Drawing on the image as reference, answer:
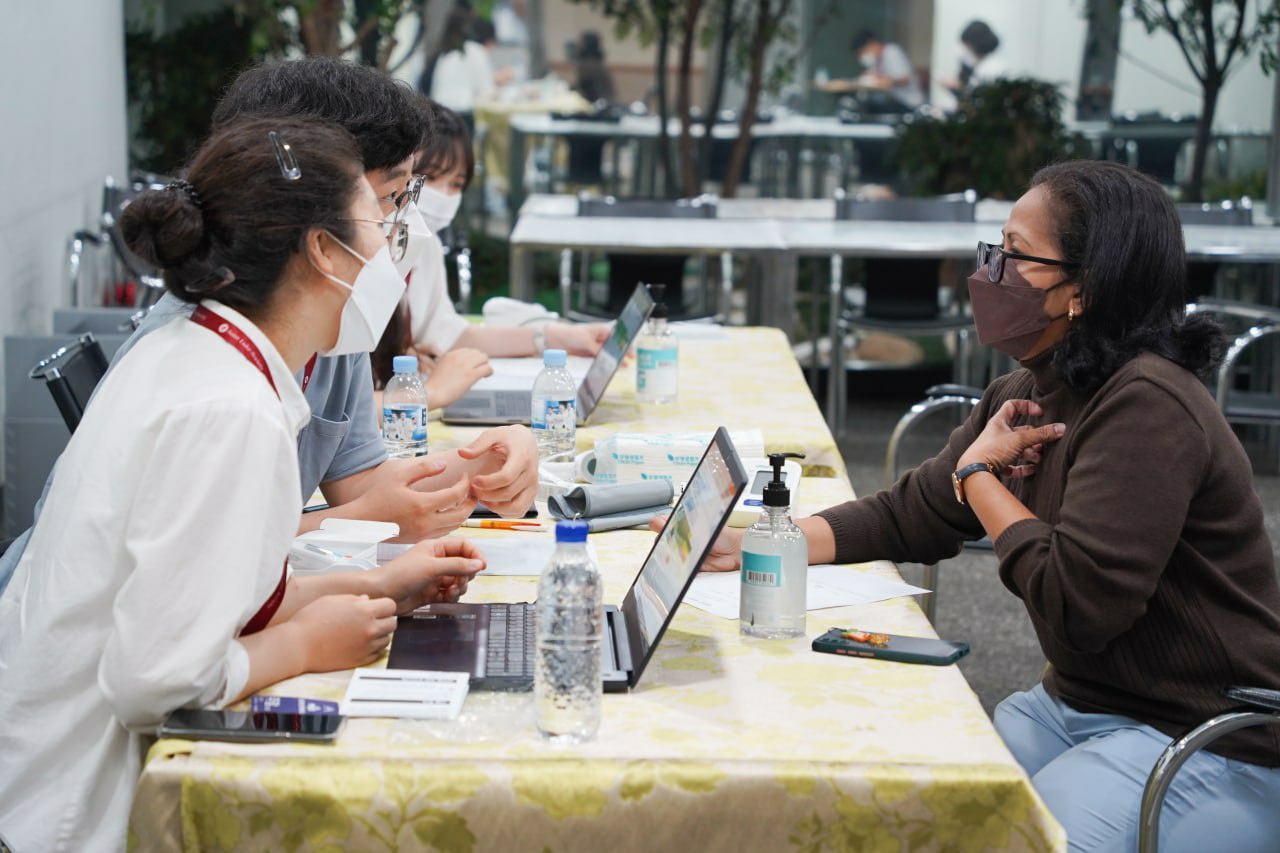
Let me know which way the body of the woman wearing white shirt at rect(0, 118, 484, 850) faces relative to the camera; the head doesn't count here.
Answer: to the viewer's right

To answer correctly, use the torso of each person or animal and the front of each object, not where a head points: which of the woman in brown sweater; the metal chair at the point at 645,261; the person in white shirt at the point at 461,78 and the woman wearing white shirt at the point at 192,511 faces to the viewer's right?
the woman wearing white shirt

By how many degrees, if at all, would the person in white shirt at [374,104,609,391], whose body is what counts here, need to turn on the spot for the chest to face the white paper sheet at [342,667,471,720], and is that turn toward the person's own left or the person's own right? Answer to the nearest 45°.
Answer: approximately 45° to the person's own right

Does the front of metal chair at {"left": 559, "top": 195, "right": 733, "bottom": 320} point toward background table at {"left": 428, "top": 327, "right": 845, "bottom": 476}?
yes

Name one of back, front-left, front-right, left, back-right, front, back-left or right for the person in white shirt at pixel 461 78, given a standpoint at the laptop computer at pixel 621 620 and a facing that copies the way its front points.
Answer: right

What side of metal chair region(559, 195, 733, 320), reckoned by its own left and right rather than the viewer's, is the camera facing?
front

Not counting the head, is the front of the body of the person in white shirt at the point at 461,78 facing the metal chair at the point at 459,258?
no

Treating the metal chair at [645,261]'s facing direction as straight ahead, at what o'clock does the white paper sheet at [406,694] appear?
The white paper sheet is roughly at 12 o'clock from the metal chair.

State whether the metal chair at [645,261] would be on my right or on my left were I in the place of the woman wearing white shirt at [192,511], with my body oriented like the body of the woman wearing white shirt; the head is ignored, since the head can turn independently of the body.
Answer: on my left

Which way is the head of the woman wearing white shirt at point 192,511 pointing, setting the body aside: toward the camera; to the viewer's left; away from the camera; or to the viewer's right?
to the viewer's right

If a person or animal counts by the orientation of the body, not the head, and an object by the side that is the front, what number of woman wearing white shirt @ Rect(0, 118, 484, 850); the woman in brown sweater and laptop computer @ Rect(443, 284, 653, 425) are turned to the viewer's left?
2

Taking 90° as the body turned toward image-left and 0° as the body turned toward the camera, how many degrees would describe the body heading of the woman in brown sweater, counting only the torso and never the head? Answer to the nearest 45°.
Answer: approximately 90°

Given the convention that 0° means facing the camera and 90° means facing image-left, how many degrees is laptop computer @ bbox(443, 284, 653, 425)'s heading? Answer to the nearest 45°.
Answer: approximately 90°

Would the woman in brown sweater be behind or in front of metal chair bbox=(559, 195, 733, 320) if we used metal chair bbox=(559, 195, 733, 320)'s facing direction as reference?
in front

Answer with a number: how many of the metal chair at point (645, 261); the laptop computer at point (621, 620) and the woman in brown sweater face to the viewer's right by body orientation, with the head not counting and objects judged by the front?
0

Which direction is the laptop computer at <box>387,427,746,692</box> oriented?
to the viewer's left

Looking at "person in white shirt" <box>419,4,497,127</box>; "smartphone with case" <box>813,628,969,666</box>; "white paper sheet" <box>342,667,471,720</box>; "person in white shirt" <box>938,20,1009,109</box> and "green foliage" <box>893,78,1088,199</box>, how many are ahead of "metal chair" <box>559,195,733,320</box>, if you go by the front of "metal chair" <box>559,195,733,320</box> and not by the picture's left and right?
2

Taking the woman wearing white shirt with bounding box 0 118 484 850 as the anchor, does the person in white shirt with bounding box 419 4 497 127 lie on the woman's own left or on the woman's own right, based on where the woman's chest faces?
on the woman's own left

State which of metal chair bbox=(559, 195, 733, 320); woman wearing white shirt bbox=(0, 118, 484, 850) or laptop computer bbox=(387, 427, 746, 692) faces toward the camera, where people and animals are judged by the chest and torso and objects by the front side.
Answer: the metal chair
